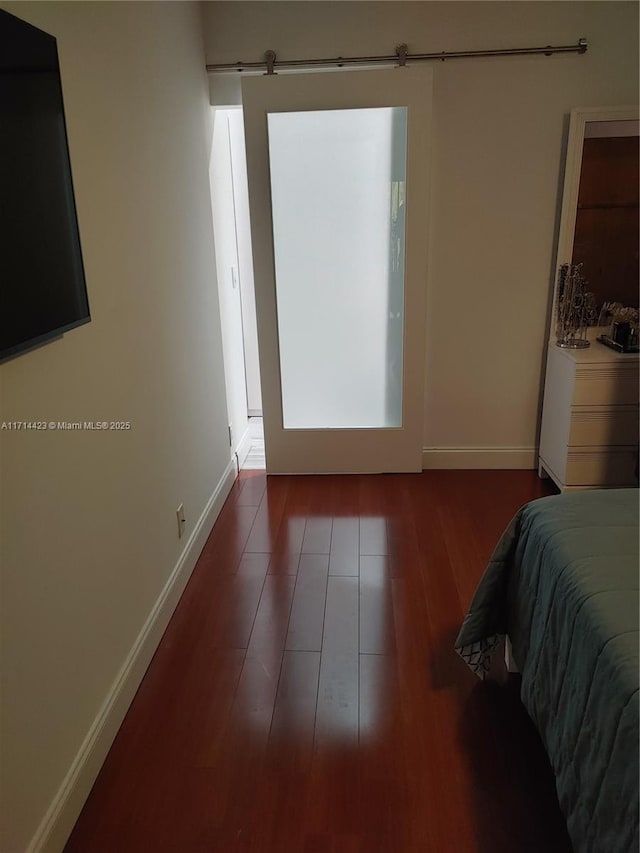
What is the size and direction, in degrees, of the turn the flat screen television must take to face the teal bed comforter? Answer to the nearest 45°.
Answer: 0° — it already faces it

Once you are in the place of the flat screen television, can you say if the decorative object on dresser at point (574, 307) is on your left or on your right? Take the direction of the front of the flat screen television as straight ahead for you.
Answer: on your left

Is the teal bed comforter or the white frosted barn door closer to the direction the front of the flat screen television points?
the teal bed comforter

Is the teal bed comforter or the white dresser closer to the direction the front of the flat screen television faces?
the teal bed comforter

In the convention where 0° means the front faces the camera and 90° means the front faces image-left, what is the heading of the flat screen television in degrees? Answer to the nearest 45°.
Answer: approximately 315°

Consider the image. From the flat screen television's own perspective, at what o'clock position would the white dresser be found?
The white dresser is roughly at 10 o'clock from the flat screen television.

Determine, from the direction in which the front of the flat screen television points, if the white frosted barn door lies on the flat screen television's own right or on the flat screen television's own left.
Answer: on the flat screen television's own left
